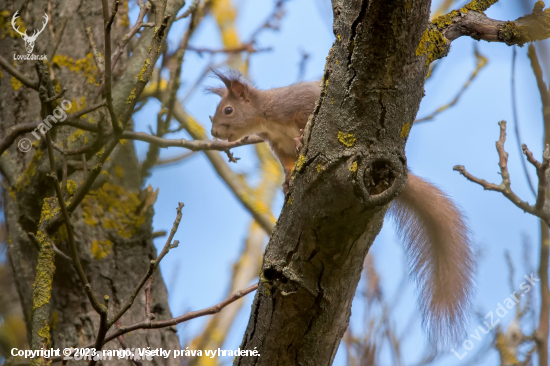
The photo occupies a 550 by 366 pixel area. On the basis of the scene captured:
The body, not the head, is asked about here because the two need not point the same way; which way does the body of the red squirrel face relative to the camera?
to the viewer's left

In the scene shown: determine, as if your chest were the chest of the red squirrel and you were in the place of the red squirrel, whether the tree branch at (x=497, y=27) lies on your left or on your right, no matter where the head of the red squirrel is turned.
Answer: on your left

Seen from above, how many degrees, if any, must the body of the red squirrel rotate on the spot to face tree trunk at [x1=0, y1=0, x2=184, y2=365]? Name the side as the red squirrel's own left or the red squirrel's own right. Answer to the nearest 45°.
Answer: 0° — it already faces it
